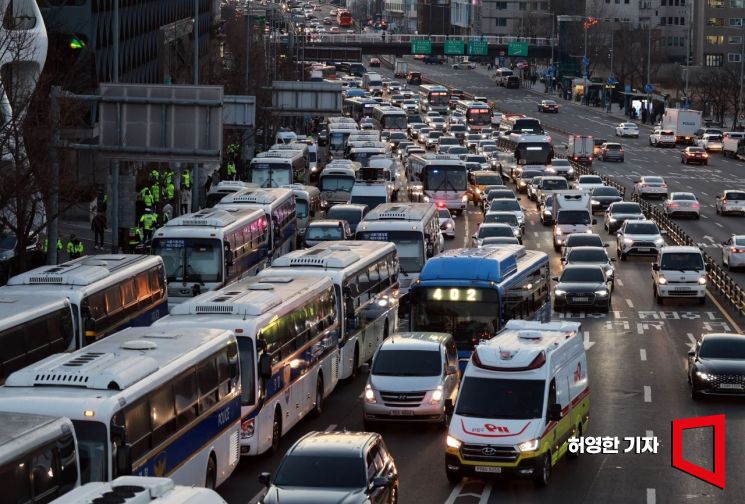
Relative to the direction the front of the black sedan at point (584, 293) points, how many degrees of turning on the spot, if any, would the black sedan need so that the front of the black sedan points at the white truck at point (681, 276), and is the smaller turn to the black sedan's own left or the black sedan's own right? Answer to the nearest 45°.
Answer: approximately 135° to the black sedan's own left

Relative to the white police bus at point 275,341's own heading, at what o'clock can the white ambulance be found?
The white ambulance is roughly at 9 o'clock from the white police bus.

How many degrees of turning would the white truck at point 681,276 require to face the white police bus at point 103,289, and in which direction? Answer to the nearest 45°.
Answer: approximately 45° to its right

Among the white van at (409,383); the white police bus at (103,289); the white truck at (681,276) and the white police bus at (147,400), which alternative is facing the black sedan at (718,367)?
the white truck at (681,276)

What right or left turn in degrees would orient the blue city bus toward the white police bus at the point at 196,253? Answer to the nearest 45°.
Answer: approximately 135° to its right

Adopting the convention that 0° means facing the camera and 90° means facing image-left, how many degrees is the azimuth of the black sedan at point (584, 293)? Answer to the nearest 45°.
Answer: approximately 0°

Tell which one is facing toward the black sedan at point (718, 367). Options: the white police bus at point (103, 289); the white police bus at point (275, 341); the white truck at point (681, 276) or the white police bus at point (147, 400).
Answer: the white truck

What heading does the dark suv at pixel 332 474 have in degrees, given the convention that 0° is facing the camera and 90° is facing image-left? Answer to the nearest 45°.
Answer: approximately 0°

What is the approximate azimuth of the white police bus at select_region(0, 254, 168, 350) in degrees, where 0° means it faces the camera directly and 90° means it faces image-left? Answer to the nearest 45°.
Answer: approximately 45°

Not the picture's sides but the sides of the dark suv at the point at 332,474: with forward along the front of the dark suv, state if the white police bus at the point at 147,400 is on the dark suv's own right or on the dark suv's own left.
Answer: on the dark suv's own right
